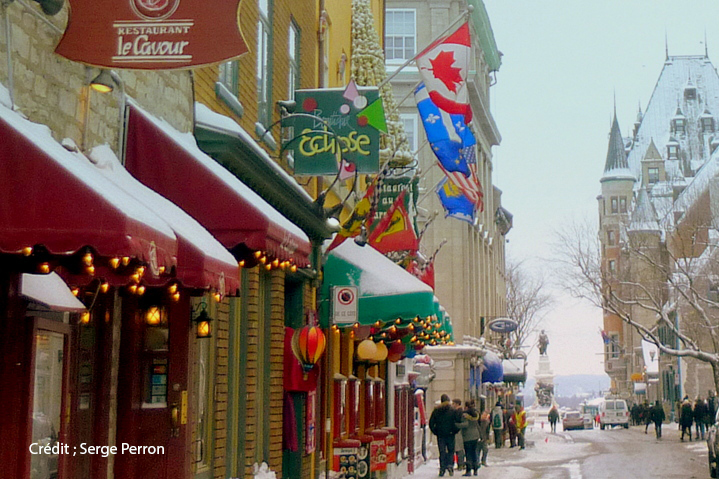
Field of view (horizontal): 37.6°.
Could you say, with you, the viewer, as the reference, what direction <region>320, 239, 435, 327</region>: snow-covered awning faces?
facing to the right of the viewer

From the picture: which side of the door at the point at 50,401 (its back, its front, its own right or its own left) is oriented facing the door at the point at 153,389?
left

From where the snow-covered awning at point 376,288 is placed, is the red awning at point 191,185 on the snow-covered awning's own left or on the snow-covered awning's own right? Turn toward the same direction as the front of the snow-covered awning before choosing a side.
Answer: on the snow-covered awning's own right

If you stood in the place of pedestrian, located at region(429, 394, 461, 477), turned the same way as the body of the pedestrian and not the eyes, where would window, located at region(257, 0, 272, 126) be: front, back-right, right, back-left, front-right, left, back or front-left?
back

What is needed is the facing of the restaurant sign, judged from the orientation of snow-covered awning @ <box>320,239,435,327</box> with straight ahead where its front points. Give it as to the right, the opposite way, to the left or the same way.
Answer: to the right

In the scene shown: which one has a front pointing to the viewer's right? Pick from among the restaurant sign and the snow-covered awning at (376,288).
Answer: the snow-covered awning

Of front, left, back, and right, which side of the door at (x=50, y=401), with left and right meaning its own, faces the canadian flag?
left

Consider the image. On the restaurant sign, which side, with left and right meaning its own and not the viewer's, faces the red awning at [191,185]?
back

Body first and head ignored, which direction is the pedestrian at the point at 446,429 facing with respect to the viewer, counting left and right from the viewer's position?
facing away from the viewer

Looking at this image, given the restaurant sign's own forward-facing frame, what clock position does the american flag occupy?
The american flag is roughly at 7 o'clock from the restaurant sign.
